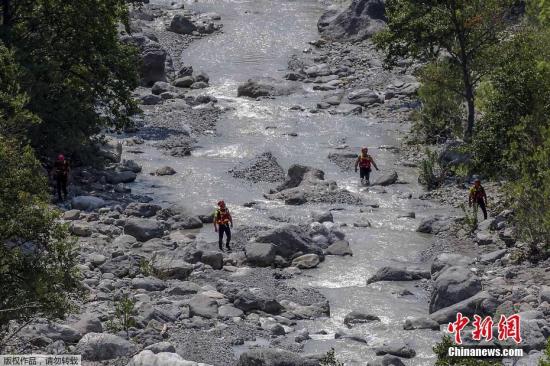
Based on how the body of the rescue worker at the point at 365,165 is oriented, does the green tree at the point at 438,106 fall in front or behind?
behind

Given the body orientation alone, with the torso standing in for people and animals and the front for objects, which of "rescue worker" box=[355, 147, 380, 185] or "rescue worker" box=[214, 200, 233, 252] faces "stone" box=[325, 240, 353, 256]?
"rescue worker" box=[355, 147, 380, 185]

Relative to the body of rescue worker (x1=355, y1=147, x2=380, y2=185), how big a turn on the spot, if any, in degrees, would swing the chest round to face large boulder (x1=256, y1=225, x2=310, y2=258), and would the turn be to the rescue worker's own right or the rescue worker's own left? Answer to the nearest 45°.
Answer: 0° — they already face it

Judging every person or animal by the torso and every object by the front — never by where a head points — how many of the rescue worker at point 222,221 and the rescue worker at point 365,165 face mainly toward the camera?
2

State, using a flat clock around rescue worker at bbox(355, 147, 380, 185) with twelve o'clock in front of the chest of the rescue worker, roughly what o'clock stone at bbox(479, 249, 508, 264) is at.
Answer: The stone is roughly at 11 o'clock from the rescue worker.

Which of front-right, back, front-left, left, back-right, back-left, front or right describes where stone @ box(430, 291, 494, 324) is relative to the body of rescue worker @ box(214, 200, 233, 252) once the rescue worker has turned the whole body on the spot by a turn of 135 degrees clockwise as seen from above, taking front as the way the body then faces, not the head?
back

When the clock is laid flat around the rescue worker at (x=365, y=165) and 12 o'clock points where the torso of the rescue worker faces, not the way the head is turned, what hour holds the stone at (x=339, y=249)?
The stone is roughly at 12 o'clock from the rescue worker.

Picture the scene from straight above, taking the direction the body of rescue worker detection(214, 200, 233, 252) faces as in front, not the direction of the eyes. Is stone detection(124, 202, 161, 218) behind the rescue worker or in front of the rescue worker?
behind

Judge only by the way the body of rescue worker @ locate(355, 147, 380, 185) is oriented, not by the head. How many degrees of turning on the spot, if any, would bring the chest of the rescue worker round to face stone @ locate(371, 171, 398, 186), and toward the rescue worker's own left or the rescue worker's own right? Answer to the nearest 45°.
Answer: approximately 90° to the rescue worker's own left

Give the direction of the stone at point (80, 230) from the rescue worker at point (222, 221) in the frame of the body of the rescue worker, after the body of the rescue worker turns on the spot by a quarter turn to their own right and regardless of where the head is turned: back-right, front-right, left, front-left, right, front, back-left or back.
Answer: front

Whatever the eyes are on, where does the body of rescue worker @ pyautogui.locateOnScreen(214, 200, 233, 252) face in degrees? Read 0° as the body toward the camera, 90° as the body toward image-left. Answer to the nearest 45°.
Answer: approximately 0°

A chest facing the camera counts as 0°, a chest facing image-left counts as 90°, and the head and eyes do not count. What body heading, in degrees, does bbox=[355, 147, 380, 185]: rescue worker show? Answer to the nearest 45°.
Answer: approximately 0°

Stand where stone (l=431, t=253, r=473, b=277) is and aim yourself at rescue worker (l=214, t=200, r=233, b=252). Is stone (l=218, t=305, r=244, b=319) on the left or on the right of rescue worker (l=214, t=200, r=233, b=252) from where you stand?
left

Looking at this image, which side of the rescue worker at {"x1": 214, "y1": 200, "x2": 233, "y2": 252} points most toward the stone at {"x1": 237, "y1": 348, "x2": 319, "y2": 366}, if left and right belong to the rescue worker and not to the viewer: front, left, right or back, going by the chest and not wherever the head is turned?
front

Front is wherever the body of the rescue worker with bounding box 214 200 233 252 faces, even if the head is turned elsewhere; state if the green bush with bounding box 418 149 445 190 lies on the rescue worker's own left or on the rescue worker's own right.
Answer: on the rescue worker's own left
